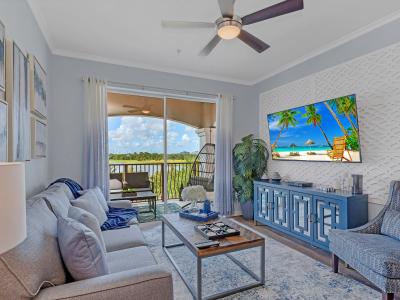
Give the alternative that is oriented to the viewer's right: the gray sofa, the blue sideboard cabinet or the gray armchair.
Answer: the gray sofa

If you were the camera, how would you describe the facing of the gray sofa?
facing to the right of the viewer

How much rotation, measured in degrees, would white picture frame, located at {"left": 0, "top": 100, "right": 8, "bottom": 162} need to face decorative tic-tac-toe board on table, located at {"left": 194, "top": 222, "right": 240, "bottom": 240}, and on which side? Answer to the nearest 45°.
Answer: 0° — it already faces it

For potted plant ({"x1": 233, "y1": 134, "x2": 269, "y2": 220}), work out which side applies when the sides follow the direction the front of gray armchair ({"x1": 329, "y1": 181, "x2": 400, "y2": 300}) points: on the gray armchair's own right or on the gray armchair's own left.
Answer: on the gray armchair's own right

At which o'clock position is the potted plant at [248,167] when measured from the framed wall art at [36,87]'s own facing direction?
The potted plant is roughly at 12 o'clock from the framed wall art.

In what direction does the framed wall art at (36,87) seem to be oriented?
to the viewer's right

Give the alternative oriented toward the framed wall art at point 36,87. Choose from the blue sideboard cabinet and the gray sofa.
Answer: the blue sideboard cabinet

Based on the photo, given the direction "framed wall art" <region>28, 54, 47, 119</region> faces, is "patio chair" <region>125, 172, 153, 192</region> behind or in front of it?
in front

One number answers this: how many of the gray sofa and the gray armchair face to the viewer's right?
1

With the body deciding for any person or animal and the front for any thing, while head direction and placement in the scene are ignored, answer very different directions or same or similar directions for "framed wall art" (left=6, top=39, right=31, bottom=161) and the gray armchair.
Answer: very different directions

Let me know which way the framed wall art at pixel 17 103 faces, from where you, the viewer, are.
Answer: facing to the right of the viewer

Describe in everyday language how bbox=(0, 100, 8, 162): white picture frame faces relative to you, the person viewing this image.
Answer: facing to the right of the viewer

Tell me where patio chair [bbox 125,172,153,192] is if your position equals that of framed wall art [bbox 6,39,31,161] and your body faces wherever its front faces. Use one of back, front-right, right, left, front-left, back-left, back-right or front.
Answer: front-left

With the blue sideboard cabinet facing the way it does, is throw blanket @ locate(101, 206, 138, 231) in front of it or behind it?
in front
